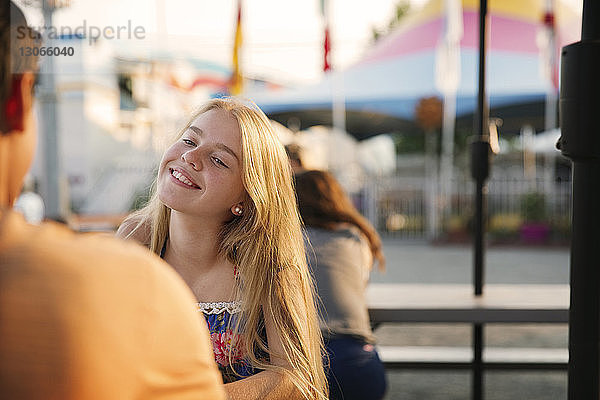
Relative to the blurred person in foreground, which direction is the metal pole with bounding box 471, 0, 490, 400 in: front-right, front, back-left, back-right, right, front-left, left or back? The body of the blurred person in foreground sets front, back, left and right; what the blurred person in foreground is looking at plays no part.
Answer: front-right

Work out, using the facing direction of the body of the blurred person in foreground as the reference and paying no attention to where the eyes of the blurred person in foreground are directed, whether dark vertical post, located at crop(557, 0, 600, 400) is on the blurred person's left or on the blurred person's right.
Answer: on the blurred person's right

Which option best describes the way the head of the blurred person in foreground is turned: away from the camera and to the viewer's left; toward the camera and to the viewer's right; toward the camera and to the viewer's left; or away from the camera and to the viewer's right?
away from the camera and to the viewer's right

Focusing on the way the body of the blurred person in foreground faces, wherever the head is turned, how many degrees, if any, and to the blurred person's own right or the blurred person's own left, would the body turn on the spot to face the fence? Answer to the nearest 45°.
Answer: approximately 45° to the blurred person's own right

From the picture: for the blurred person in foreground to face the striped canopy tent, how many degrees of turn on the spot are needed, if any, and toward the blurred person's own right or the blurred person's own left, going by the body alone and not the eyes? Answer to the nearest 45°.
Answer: approximately 45° to the blurred person's own right

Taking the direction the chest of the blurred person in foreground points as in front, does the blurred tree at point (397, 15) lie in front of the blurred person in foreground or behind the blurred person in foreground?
in front

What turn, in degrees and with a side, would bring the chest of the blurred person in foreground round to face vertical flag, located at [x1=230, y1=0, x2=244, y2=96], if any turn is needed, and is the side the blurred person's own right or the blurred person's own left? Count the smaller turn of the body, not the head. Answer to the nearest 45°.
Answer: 0° — they already face it

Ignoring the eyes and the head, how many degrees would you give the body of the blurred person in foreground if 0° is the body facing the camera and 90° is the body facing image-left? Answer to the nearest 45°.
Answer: approximately 180°

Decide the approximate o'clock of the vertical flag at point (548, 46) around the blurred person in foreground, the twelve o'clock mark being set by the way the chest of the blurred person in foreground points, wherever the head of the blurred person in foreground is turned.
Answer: The vertical flag is roughly at 1 o'clock from the blurred person in foreground.

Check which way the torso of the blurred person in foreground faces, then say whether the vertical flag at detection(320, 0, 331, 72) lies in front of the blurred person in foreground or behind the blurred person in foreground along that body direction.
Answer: in front
